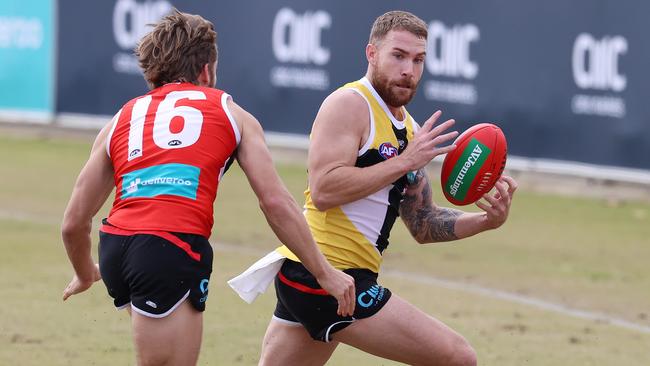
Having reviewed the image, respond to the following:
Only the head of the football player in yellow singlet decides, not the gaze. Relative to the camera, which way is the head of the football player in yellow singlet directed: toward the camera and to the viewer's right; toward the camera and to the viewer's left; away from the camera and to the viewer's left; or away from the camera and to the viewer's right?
toward the camera and to the viewer's right

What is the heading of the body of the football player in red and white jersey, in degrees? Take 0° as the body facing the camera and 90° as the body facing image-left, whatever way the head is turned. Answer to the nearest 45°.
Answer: approximately 225°

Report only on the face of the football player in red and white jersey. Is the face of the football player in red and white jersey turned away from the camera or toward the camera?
away from the camera

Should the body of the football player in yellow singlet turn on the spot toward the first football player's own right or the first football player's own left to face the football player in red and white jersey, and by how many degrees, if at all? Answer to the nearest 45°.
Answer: approximately 90° to the first football player's own right

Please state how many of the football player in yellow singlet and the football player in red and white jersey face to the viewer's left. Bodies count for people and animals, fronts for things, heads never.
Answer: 0
